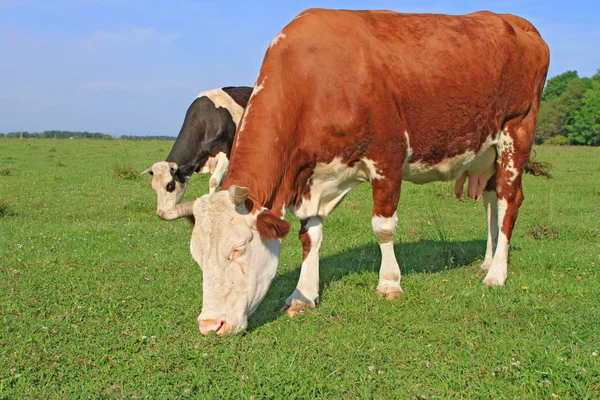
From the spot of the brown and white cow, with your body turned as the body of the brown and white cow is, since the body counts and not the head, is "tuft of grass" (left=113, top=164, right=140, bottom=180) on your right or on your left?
on your right

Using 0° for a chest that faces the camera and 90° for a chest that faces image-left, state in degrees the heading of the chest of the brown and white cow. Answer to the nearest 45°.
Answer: approximately 45°

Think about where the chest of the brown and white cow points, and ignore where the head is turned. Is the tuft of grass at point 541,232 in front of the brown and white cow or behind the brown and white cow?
behind

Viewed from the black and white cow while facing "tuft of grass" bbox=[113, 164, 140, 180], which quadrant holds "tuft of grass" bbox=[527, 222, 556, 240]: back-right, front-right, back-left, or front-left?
back-right

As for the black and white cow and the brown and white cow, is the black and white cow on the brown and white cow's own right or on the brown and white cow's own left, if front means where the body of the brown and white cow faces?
on the brown and white cow's own right
